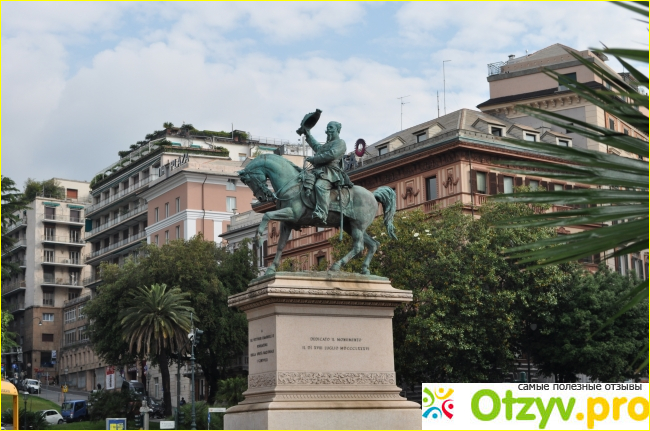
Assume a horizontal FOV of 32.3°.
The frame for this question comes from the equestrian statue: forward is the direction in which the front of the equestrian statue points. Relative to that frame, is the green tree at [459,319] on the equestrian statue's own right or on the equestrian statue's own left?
on the equestrian statue's own right

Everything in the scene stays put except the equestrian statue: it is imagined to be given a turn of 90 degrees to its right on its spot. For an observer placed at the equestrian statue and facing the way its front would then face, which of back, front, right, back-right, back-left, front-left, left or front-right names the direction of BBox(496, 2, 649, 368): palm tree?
back

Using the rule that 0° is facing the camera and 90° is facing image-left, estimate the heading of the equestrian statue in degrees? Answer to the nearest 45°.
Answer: approximately 90°
